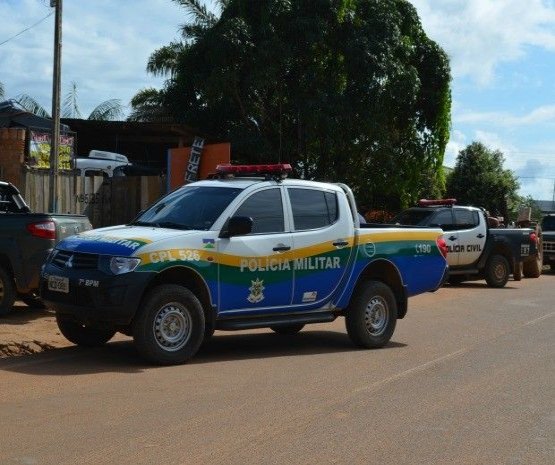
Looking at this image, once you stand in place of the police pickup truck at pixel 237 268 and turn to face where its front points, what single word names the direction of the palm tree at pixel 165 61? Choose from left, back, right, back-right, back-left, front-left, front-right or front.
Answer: back-right

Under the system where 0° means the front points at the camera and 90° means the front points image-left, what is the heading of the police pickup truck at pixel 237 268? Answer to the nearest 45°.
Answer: approximately 45°

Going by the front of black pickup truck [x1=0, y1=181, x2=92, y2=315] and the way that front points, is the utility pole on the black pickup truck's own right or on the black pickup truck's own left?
on the black pickup truck's own right

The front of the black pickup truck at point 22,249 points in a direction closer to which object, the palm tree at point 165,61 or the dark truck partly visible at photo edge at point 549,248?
the palm tree

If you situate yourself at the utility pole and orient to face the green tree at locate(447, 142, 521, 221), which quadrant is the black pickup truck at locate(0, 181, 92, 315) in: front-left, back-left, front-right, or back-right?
back-right

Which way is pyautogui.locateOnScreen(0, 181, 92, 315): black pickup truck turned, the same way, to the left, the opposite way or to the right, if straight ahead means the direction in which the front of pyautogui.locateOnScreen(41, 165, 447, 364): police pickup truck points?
to the right

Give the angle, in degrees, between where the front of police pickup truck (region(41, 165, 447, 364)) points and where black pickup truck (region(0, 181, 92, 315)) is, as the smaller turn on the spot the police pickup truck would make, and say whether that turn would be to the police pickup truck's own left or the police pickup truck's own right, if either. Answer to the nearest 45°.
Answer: approximately 90° to the police pickup truck's own right
